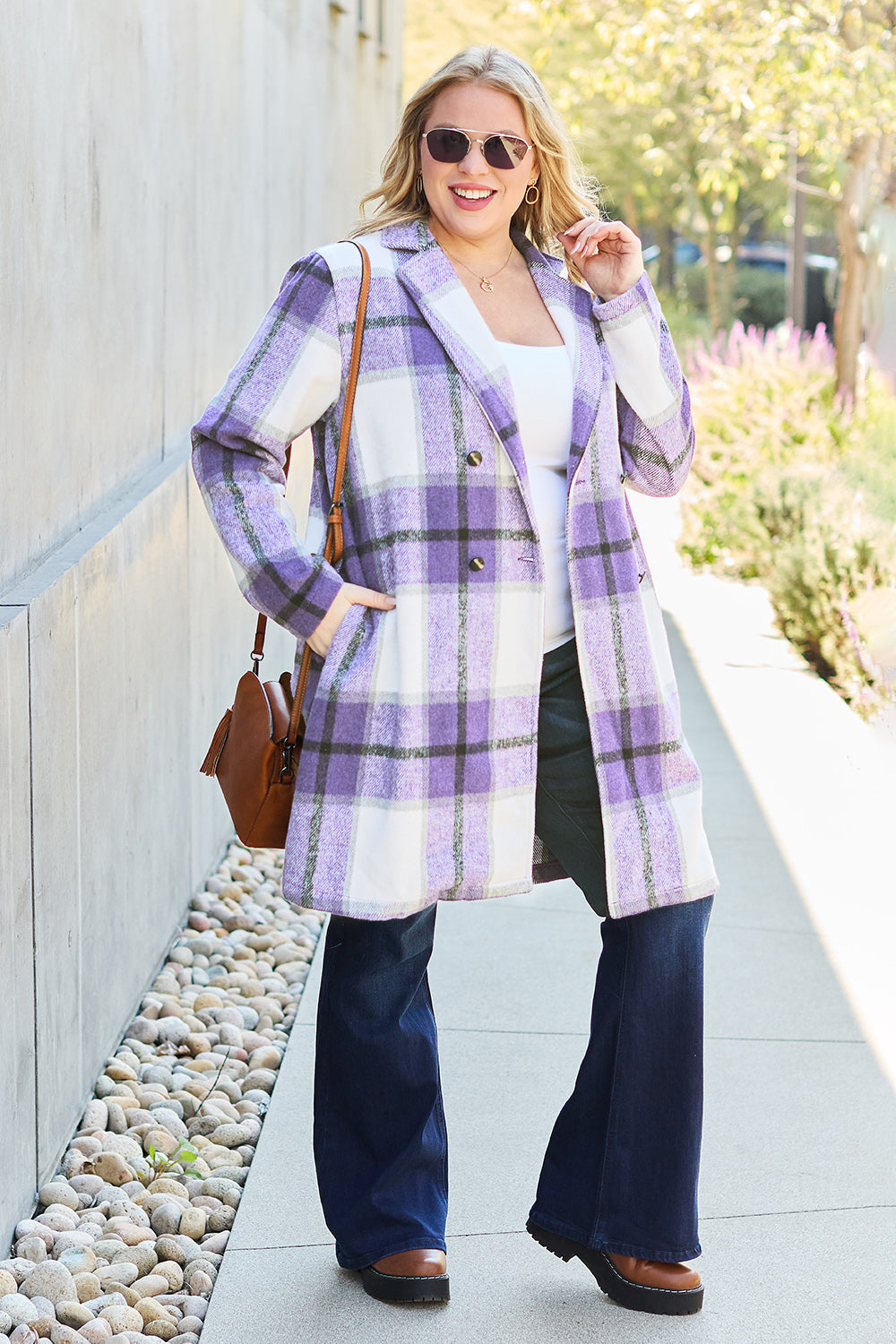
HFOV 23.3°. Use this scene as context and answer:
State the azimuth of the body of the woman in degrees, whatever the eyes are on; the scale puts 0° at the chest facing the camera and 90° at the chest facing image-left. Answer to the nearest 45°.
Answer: approximately 315°

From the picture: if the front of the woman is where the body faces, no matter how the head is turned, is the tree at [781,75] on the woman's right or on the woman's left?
on the woman's left

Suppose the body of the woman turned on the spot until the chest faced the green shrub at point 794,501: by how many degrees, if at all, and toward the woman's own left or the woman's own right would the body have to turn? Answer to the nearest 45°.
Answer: approximately 135° to the woman's own left

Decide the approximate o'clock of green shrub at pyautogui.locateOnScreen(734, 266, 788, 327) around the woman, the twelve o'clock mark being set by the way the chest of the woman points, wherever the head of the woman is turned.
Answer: The green shrub is roughly at 8 o'clock from the woman.
